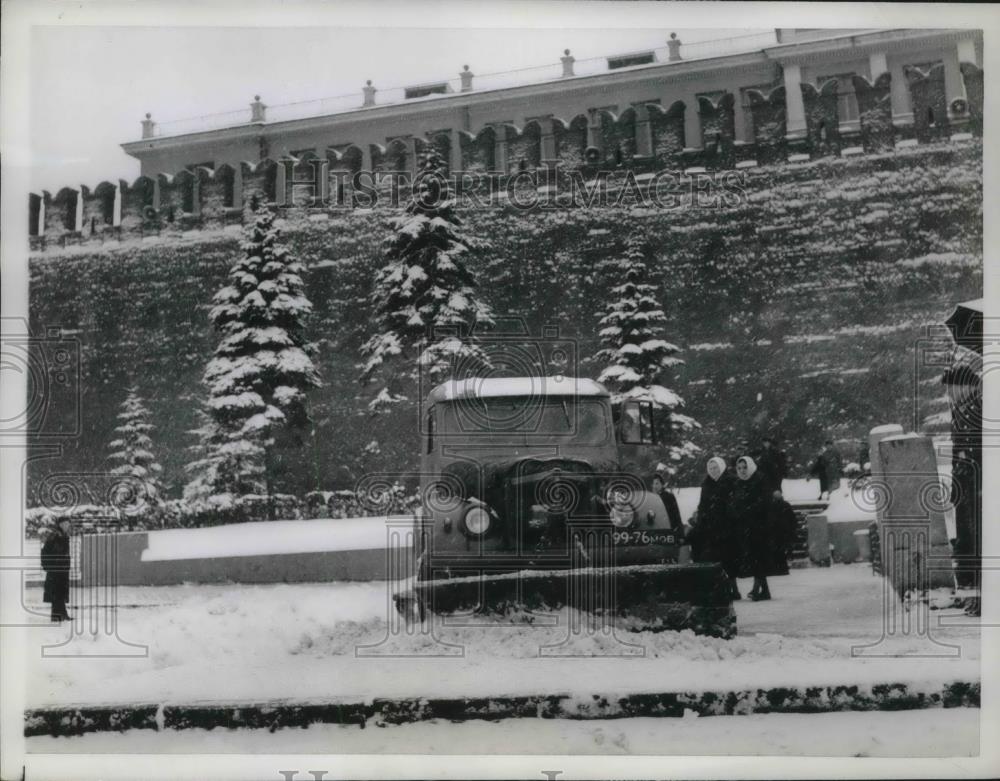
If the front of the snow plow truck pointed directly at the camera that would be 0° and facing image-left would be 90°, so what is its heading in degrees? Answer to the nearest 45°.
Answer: approximately 0°

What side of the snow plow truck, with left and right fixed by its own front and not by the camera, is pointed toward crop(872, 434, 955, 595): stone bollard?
left
